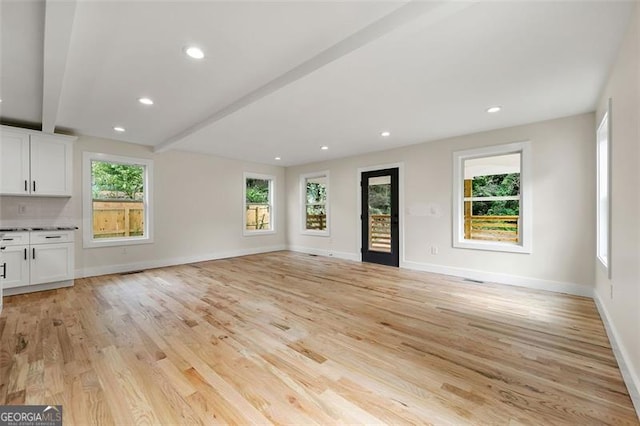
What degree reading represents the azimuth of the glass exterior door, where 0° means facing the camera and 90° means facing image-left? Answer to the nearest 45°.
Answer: approximately 45°

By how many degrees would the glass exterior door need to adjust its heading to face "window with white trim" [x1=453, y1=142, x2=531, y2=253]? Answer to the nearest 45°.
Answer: approximately 135° to its left

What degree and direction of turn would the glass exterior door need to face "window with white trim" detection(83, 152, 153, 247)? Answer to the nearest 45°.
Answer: approximately 45° to its right
